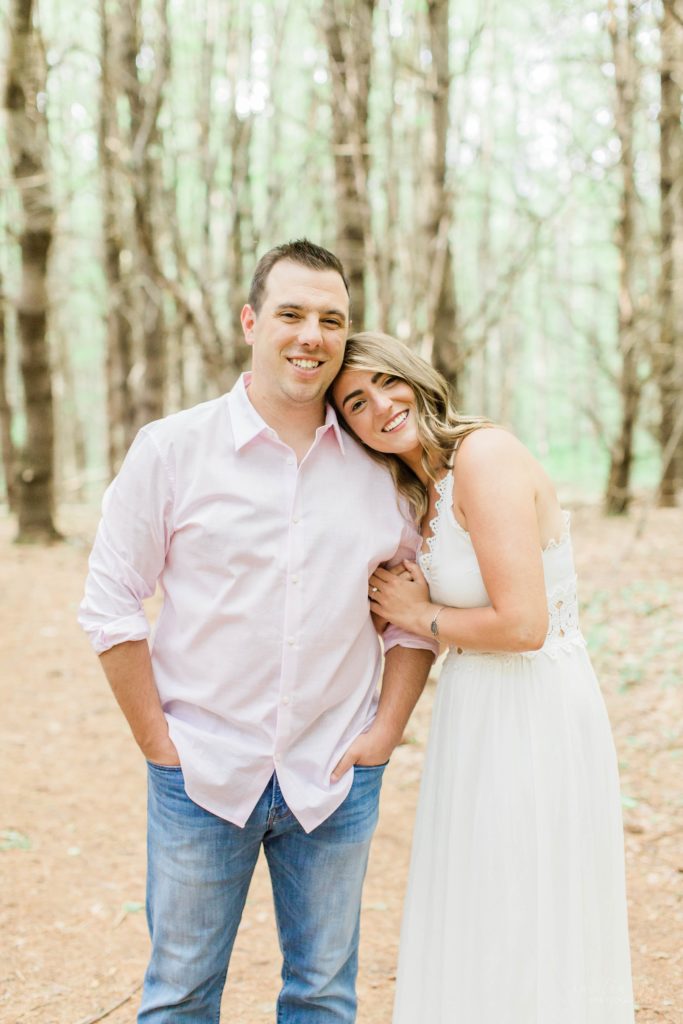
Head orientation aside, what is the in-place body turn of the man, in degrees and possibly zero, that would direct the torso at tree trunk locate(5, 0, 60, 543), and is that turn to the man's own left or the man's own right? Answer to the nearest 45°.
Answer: approximately 180°

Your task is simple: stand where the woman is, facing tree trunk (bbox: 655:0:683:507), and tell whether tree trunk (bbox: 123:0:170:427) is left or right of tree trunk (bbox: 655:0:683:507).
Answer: left

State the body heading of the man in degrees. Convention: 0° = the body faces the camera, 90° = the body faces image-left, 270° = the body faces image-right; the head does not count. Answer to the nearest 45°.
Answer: approximately 0°

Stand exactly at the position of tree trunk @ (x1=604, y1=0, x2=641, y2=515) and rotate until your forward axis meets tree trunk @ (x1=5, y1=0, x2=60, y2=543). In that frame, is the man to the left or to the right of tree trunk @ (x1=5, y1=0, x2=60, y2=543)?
left

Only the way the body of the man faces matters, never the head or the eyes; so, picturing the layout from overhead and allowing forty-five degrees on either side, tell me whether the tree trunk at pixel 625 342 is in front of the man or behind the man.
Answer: behind

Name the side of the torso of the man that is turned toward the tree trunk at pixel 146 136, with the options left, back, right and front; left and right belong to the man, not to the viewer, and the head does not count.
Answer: back

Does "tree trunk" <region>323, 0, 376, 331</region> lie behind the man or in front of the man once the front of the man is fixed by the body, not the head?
behind

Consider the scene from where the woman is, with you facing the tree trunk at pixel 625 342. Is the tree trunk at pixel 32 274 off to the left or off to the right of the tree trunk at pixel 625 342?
left

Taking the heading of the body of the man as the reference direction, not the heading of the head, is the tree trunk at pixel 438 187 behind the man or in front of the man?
behind
